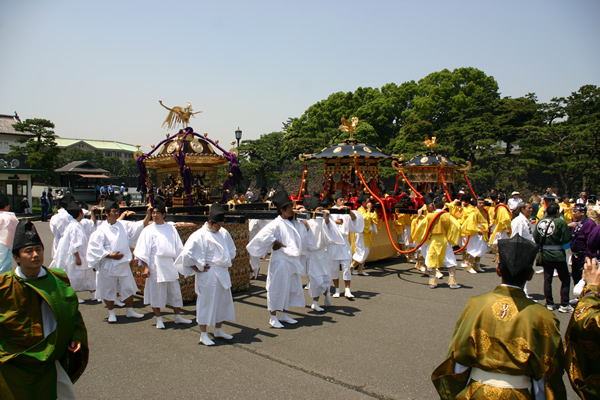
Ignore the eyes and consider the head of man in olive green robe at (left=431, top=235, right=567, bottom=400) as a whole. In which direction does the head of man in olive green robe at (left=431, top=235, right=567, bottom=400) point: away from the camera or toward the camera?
away from the camera

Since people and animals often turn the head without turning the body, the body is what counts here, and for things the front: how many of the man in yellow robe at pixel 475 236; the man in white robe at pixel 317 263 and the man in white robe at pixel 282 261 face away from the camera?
0

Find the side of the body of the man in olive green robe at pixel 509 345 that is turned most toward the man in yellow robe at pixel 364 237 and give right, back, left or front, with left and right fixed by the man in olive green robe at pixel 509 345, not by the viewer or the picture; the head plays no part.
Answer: front

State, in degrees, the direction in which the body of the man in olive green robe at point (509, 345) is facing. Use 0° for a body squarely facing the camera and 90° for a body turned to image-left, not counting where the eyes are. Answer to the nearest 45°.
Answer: approximately 180°

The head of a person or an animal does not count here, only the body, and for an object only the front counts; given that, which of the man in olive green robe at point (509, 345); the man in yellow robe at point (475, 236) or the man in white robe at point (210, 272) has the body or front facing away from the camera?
the man in olive green robe at point (509, 345)

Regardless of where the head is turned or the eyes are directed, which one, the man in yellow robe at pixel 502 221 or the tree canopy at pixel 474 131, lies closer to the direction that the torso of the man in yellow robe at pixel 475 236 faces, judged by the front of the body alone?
the man in yellow robe

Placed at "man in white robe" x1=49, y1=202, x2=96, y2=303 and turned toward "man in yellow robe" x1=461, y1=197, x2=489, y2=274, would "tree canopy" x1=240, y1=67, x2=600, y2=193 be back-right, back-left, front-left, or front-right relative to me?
front-left
